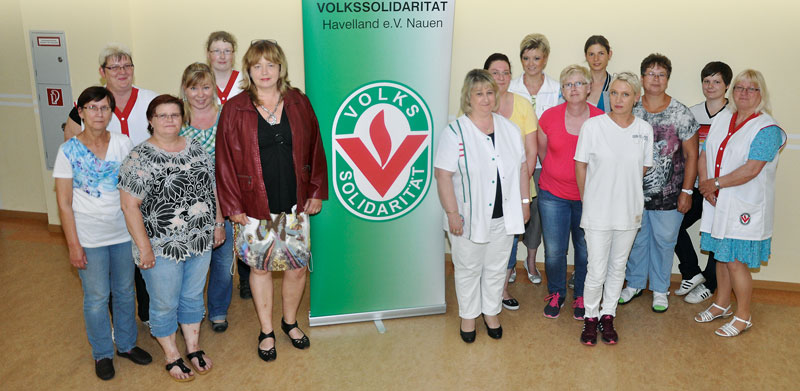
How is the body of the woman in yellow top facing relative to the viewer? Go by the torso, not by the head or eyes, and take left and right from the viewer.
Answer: facing the viewer and to the left of the viewer

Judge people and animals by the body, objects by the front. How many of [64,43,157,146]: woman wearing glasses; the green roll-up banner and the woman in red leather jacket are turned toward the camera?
3

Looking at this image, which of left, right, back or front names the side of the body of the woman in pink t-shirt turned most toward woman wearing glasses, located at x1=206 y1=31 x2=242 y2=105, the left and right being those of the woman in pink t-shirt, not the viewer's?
right

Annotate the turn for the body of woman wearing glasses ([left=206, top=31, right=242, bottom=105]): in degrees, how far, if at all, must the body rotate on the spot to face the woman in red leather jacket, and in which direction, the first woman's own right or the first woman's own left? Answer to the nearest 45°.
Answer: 0° — they already face them

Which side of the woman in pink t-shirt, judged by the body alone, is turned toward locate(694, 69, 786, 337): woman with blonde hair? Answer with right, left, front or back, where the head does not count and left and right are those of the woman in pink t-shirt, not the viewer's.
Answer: left

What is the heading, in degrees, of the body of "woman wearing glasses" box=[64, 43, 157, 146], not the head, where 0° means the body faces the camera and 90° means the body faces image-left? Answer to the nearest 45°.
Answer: approximately 0°

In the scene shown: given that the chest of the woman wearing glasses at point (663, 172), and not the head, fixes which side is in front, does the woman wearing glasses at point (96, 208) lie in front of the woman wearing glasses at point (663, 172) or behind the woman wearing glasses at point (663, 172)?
in front

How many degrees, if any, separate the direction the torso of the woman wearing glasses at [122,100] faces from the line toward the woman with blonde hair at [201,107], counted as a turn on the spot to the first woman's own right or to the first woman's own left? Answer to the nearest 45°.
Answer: approximately 45° to the first woman's own left

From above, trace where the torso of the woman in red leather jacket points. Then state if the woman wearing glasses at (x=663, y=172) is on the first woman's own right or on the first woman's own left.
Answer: on the first woman's own left

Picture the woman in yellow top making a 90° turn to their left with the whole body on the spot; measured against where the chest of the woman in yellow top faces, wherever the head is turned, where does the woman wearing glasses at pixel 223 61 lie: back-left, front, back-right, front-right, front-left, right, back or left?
back-right
